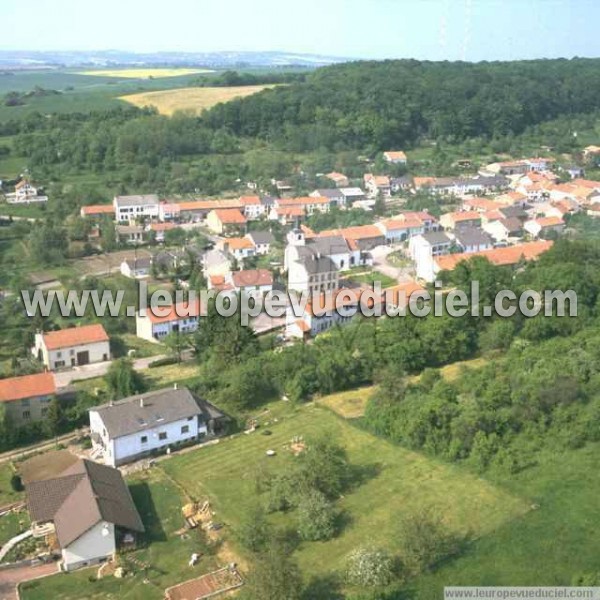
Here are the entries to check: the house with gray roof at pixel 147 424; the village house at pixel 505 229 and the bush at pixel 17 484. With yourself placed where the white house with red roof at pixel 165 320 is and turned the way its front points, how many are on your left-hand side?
1

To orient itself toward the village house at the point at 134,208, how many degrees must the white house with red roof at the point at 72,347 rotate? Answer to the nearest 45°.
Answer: approximately 180°

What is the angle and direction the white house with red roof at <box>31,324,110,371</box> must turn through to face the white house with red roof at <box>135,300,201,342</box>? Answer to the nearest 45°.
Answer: approximately 135° to its left

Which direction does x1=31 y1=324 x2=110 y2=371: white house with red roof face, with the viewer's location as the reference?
facing the viewer

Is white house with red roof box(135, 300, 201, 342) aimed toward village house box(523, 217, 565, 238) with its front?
no

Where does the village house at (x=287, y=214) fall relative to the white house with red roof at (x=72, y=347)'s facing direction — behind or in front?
behind

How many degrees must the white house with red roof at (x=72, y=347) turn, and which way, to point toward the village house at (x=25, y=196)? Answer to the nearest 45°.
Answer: approximately 180°

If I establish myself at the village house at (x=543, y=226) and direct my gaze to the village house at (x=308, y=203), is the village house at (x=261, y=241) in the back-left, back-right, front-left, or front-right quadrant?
front-left

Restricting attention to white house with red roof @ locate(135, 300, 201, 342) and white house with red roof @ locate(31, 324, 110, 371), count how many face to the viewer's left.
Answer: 0

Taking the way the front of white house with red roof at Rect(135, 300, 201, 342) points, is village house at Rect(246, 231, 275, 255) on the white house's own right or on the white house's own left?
on the white house's own left

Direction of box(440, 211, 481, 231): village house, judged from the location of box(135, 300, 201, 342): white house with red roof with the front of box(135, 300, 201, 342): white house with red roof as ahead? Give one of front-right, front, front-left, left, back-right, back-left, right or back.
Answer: left

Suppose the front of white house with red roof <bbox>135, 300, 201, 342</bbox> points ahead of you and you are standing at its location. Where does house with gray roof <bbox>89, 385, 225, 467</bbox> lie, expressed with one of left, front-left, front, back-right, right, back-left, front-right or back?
front-right
